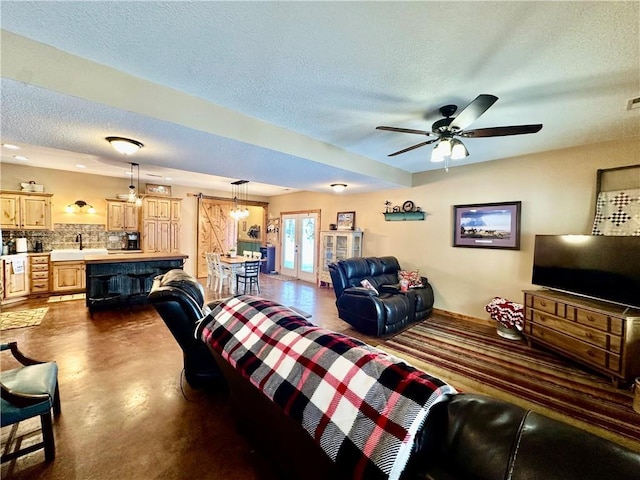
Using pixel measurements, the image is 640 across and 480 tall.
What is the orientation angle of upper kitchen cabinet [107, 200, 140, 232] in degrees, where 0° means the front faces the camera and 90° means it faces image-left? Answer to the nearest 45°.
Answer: approximately 0°

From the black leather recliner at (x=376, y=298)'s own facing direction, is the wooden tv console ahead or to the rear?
ahead

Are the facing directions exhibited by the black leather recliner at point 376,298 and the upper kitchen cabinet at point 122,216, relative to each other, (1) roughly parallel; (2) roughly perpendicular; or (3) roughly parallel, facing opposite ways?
roughly parallel

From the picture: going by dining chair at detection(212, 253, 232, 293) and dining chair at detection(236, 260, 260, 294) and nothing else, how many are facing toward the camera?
0

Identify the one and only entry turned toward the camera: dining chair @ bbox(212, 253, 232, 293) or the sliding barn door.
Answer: the sliding barn door

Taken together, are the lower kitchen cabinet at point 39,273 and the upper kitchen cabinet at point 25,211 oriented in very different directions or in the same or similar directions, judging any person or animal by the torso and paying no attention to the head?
same or similar directions

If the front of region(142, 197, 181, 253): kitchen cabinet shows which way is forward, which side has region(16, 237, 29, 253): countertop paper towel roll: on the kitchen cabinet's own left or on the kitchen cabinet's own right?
on the kitchen cabinet's own right

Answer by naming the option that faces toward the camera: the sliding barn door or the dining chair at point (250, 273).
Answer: the sliding barn door

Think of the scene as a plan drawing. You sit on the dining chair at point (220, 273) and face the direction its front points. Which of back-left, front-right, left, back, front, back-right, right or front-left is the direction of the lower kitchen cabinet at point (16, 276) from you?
back-left

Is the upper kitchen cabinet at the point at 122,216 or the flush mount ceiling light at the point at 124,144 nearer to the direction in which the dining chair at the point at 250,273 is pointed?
the upper kitchen cabinet

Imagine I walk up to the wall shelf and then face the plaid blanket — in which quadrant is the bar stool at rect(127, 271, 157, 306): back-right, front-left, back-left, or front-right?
front-right

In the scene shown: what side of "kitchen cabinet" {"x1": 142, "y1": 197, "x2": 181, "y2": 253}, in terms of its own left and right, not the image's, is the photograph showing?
front

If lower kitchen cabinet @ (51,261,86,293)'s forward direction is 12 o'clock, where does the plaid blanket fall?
The plaid blanket is roughly at 12 o'clock from the lower kitchen cabinet.

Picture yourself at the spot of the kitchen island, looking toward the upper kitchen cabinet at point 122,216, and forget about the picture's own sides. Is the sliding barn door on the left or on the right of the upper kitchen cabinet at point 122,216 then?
right

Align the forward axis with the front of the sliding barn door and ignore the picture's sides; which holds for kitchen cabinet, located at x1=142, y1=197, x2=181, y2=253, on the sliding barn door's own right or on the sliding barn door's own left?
on the sliding barn door's own right

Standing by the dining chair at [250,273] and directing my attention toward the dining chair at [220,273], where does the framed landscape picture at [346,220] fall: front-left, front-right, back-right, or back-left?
back-right

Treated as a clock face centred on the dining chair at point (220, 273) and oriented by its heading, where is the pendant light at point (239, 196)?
The pendant light is roughly at 11 o'clock from the dining chair.

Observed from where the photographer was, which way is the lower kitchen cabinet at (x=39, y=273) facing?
facing the viewer

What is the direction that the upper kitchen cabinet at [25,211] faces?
toward the camera

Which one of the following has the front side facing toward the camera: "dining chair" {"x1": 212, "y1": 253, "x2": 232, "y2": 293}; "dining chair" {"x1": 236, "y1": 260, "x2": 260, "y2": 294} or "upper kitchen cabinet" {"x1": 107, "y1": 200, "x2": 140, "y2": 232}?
the upper kitchen cabinet

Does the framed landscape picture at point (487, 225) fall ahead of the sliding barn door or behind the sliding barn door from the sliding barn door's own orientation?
ahead
